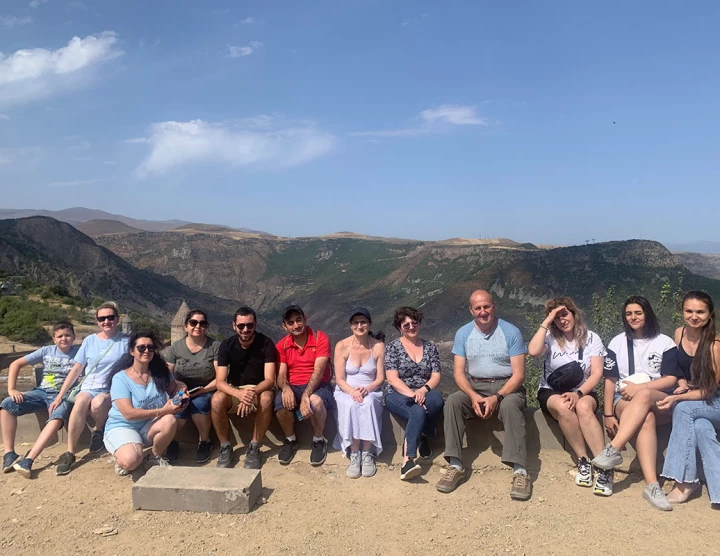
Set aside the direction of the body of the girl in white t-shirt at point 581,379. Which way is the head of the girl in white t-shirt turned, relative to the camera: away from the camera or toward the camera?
toward the camera

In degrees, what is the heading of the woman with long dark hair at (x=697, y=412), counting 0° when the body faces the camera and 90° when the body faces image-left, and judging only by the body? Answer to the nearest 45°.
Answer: approximately 45°

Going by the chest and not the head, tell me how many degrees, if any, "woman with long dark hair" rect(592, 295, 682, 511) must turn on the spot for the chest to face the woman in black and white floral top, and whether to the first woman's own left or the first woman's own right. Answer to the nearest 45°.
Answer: approximately 90° to the first woman's own right

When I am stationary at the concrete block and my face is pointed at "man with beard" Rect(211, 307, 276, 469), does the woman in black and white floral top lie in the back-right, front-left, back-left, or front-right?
front-right

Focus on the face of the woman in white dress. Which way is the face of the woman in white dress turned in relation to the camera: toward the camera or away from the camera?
toward the camera

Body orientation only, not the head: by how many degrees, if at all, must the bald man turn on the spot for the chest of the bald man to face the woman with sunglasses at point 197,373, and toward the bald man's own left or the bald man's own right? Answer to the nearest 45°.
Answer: approximately 90° to the bald man's own right

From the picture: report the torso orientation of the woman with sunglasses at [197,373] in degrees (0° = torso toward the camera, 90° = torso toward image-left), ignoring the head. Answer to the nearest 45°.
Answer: approximately 0°

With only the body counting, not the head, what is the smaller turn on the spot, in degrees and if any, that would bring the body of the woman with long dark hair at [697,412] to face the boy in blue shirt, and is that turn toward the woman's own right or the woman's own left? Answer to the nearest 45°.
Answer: approximately 45° to the woman's own right

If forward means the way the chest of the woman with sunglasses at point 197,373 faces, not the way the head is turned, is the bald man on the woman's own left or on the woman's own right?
on the woman's own left

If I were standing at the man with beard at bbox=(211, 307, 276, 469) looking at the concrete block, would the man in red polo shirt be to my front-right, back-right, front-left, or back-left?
back-left

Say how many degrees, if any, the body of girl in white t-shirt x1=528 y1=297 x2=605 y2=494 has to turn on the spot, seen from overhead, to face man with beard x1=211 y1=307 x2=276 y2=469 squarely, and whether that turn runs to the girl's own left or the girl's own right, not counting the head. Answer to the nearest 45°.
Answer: approximately 90° to the girl's own right

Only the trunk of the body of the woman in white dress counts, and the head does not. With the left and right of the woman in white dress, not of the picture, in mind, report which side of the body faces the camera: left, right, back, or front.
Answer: front

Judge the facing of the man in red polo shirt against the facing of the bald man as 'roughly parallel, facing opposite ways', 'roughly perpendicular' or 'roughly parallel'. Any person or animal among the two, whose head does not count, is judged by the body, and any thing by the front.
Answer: roughly parallel

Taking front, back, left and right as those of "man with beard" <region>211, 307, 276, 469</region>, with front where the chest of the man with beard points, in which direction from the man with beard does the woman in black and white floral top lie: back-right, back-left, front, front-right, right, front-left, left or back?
left

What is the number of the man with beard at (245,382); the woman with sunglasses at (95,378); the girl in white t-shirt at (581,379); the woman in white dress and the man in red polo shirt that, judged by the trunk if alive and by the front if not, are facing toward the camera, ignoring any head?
5

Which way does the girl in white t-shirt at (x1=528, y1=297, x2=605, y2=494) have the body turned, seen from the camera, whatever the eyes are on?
toward the camera

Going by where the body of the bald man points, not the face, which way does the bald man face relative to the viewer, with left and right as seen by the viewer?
facing the viewer
